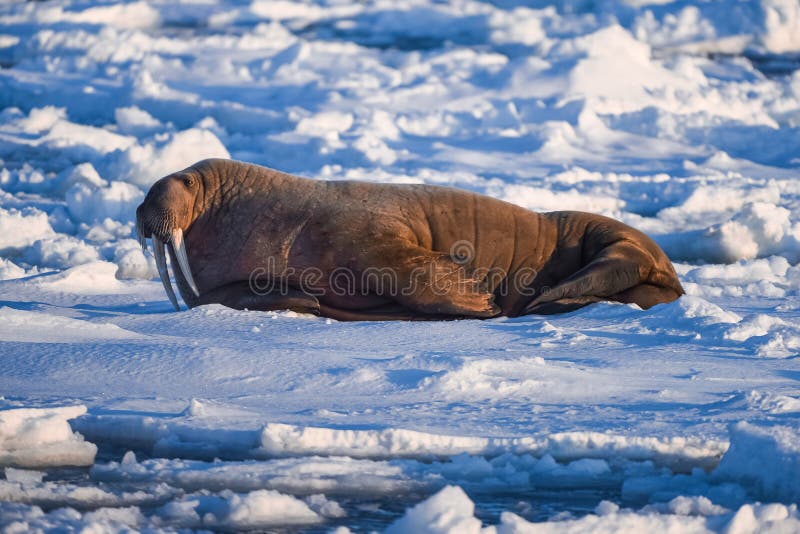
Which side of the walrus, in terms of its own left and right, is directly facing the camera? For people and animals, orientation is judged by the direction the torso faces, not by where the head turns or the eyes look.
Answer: left

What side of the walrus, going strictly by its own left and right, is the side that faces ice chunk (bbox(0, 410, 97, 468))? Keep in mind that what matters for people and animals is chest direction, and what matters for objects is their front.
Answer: left
